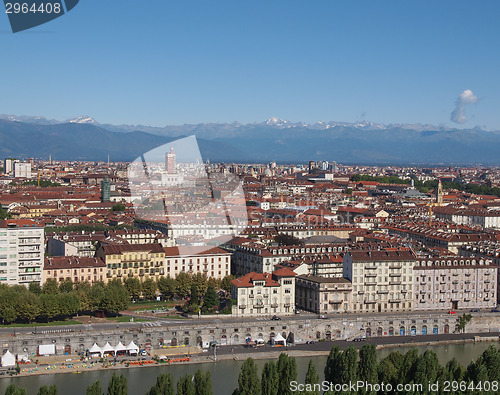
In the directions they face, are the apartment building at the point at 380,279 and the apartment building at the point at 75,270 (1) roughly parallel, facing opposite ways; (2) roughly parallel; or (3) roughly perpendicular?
roughly parallel

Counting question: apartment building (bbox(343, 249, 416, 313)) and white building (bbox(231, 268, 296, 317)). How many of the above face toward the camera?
2

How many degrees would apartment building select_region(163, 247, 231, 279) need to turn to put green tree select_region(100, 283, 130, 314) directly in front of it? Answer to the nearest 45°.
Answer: approximately 45° to its right

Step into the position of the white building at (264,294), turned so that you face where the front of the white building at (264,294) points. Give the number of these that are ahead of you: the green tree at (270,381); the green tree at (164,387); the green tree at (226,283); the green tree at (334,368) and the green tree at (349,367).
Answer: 4

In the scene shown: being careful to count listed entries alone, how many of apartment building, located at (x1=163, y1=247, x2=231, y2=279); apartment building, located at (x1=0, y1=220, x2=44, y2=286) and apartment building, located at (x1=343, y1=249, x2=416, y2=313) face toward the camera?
3

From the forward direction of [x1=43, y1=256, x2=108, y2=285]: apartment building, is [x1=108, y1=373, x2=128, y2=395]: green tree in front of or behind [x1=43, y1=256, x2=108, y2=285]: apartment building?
in front

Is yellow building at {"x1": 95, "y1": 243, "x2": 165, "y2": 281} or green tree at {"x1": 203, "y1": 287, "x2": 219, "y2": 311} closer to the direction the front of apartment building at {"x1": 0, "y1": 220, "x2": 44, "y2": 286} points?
the green tree

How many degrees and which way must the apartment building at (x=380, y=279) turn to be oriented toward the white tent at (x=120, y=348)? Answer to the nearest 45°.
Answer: approximately 45° to its right

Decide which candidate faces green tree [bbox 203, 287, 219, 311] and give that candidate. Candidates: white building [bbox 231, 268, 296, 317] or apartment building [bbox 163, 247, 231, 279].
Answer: the apartment building

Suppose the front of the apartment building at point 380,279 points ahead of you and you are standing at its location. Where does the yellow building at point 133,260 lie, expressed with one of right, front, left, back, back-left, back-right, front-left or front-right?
right

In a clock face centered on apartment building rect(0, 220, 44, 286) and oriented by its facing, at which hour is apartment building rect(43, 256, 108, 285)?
apartment building rect(43, 256, 108, 285) is roughly at 8 o'clock from apartment building rect(0, 220, 44, 286).

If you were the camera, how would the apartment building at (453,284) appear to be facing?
facing the viewer

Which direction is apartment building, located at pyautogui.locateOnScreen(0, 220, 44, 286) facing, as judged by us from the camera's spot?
facing the viewer

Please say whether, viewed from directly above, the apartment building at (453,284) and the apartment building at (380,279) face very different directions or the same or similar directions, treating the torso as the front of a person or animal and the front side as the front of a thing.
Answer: same or similar directions

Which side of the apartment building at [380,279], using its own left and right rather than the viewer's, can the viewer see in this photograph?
front
